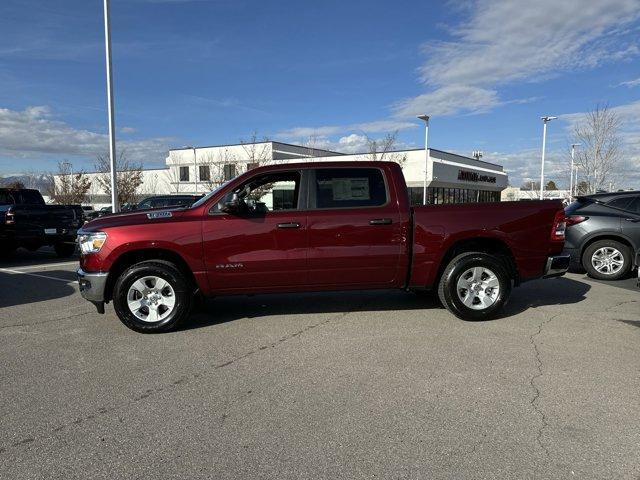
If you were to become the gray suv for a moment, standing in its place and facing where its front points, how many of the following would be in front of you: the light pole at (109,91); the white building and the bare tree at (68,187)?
0

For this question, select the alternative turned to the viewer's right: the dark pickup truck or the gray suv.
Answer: the gray suv

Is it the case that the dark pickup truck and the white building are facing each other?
no

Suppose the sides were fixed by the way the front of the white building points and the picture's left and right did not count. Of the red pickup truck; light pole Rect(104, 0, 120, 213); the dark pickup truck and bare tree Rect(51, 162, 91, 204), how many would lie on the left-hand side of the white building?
0

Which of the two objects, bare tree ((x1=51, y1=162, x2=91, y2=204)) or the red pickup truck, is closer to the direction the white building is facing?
the red pickup truck

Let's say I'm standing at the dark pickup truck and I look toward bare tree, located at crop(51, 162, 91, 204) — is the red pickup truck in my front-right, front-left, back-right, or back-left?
back-right

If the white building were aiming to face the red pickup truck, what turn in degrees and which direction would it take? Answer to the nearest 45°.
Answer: approximately 45° to its right

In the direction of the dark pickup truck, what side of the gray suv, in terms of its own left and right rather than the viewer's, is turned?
back

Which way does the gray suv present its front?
to the viewer's right

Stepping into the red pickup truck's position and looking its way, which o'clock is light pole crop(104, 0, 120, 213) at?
The light pole is roughly at 2 o'clock from the red pickup truck.

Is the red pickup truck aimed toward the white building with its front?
no

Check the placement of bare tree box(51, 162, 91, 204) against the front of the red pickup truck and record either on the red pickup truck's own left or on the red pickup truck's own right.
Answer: on the red pickup truck's own right

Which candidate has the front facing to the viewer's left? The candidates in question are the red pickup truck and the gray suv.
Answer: the red pickup truck

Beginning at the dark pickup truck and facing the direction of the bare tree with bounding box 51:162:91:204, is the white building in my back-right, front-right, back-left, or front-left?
front-right

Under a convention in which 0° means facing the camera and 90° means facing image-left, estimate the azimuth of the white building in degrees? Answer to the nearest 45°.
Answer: approximately 315°

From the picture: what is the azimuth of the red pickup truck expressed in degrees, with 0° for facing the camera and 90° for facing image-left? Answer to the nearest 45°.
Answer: approximately 90°

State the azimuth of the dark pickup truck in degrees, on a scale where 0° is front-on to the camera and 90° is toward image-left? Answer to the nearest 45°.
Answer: approximately 135°
